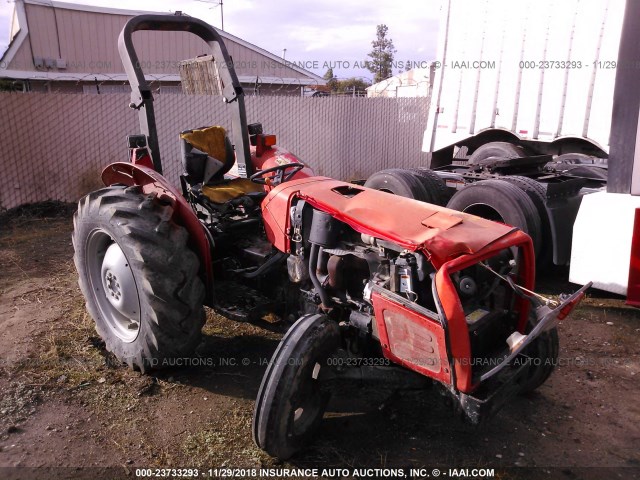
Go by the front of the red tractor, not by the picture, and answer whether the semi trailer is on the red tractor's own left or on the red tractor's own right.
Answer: on the red tractor's own left

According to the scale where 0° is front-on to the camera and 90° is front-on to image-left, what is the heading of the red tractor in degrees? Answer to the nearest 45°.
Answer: approximately 315°

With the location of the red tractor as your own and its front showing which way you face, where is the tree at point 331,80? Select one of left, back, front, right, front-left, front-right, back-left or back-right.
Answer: back-left

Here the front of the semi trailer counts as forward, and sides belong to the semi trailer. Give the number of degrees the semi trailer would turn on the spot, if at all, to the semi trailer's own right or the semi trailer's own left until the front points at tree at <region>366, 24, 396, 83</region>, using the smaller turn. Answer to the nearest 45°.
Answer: approximately 135° to the semi trailer's own left

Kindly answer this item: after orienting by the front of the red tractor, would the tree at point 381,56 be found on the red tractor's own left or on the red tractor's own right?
on the red tractor's own left

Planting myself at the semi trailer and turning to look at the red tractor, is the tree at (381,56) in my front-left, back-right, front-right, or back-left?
back-right
